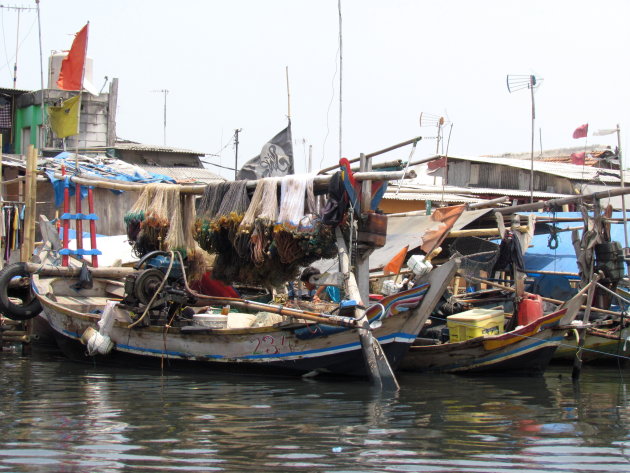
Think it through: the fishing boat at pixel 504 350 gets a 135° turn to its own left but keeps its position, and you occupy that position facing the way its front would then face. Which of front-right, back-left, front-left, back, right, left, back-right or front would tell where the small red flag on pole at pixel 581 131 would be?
front-right

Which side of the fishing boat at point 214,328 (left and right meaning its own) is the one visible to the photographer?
right

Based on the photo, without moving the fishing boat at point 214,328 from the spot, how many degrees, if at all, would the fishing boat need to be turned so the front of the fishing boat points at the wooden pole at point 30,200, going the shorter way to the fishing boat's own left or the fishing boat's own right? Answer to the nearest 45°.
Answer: approximately 135° to the fishing boat's own left

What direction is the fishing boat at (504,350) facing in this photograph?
to the viewer's right

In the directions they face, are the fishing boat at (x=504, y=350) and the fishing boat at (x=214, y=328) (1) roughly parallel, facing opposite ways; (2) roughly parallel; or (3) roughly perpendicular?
roughly parallel

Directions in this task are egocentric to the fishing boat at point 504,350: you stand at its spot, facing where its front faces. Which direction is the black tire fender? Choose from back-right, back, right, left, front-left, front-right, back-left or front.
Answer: back

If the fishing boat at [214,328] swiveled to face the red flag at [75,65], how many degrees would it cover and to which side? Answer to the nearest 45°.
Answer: approximately 135° to its left

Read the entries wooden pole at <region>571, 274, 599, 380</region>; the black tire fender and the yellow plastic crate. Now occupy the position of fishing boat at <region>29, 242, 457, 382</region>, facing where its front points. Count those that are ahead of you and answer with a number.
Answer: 2

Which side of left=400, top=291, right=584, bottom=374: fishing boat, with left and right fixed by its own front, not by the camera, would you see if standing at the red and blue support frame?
back

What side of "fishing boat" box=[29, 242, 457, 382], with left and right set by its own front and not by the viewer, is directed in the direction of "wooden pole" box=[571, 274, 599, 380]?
front

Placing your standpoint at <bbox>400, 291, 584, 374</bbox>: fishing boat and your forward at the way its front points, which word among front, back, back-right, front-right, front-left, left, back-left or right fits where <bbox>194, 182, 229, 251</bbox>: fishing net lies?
back

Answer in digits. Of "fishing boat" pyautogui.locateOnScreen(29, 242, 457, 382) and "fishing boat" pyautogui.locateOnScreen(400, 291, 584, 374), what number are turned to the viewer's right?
2

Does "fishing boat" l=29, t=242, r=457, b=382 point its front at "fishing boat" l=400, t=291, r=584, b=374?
yes

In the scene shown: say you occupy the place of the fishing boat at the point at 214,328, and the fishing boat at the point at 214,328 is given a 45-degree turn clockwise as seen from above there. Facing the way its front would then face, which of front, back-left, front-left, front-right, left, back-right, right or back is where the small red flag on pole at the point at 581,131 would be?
left

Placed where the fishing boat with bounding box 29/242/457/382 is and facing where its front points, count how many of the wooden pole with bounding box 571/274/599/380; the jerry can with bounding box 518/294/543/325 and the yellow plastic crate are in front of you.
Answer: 3

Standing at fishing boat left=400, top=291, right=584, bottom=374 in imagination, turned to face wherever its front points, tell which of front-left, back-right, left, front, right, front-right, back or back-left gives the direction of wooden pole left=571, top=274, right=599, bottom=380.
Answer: front

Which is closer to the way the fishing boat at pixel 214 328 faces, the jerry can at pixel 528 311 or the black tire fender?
the jerry can

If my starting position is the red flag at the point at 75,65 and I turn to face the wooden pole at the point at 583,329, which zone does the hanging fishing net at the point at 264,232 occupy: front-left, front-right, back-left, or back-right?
front-right

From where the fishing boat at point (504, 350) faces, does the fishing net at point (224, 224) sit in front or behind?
behind
